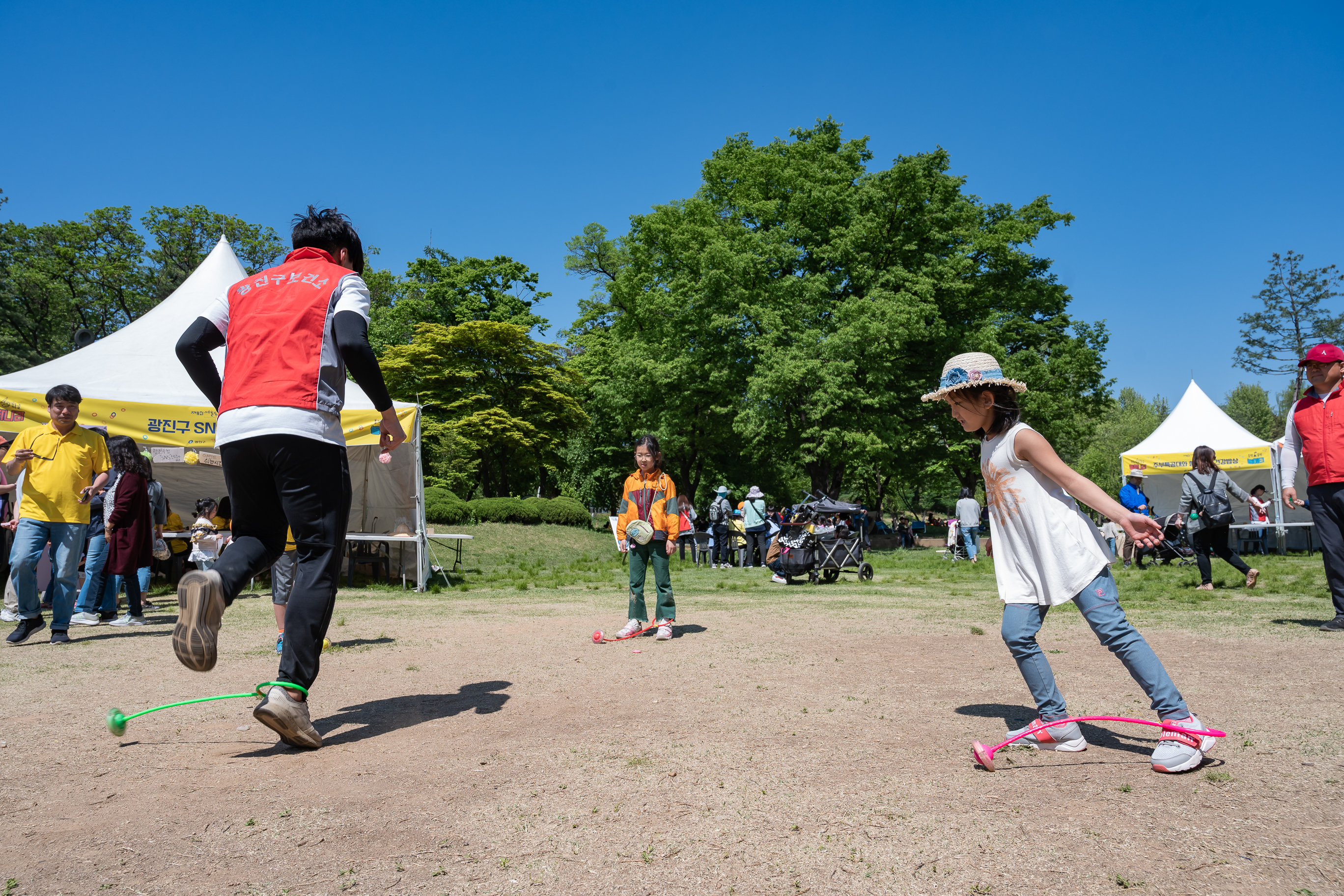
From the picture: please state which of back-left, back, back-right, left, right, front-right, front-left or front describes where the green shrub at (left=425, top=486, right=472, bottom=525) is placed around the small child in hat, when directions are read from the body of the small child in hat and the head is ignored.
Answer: right

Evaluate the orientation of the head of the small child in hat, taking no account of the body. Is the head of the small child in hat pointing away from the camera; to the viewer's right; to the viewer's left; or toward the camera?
to the viewer's left

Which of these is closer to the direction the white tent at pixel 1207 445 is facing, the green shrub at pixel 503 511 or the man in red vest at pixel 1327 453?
the man in red vest

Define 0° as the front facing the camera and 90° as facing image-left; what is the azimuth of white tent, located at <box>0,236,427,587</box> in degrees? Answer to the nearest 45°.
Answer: approximately 0°

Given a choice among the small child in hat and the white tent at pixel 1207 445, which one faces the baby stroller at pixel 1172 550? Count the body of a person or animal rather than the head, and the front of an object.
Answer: the white tent

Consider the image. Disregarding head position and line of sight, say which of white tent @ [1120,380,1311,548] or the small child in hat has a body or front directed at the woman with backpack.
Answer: the white tent

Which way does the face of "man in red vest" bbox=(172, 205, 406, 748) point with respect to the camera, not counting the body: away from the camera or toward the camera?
away from the camera

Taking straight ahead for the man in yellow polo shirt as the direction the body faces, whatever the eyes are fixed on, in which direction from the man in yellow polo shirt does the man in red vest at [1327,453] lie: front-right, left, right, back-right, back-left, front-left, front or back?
front-left

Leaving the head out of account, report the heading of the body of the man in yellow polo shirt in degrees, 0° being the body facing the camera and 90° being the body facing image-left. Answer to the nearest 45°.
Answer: approximately 0°

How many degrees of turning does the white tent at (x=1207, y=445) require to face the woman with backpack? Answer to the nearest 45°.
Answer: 0° — it already faces them

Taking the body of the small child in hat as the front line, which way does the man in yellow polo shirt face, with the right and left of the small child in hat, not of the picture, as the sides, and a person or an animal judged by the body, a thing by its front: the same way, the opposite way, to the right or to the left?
to the left

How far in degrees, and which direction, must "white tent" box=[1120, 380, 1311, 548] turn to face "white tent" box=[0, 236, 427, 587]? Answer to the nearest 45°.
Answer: approximately 45° to its right

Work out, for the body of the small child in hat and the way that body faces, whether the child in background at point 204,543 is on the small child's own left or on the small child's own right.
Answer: on the small child's own right

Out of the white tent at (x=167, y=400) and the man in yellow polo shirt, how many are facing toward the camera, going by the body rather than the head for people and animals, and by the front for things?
2

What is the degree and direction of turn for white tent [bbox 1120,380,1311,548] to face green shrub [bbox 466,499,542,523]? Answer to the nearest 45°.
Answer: approximately 90° to its right
